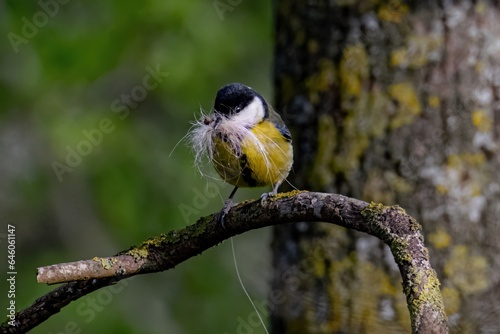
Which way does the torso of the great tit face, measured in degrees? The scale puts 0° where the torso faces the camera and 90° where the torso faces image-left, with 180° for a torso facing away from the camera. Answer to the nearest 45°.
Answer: approximately 45°

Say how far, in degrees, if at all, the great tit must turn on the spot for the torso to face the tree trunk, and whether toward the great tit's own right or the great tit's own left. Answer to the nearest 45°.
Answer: approximately 135° to the great tit's own left
